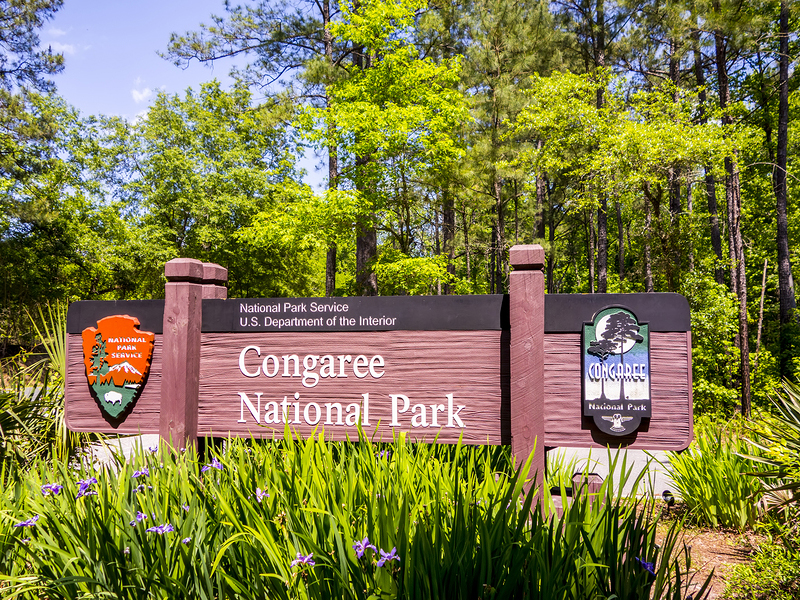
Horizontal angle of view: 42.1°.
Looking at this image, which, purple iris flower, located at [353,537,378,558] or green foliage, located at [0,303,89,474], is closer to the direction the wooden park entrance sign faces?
the purple iris flower

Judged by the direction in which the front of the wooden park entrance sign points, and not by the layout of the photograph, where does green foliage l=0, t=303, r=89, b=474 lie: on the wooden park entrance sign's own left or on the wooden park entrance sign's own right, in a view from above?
on the wooden park entrance sign's own right

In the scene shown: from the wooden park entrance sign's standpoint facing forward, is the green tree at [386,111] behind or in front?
behind

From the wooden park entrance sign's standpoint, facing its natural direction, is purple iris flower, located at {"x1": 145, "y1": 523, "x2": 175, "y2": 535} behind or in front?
in front

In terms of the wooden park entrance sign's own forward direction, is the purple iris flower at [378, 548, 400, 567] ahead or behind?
ahead

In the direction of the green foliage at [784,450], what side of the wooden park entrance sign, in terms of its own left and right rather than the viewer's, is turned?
left

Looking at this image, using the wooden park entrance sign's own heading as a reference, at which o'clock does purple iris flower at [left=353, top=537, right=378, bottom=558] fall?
The purple iris flower is roughly at 12 o'clock from the wooden park entrance sign.

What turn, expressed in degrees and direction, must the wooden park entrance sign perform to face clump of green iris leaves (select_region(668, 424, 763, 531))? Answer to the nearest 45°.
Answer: approximately 90° to its left

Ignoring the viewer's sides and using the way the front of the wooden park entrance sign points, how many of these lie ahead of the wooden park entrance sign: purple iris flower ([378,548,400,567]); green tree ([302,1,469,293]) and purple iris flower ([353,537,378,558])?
2

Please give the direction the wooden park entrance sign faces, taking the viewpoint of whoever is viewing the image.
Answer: facing the viewer
